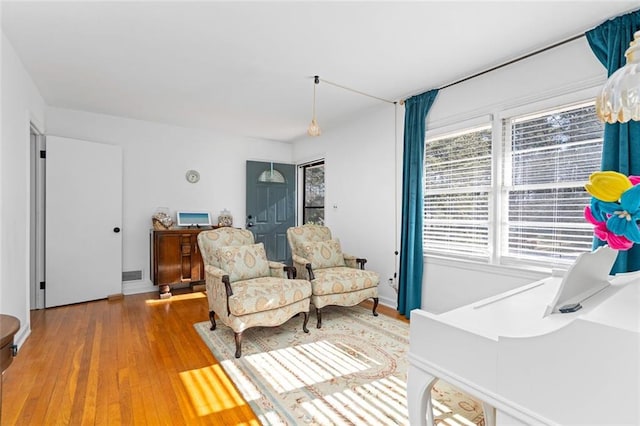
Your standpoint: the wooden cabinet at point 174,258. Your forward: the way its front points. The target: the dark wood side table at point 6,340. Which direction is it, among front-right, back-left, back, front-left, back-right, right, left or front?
front

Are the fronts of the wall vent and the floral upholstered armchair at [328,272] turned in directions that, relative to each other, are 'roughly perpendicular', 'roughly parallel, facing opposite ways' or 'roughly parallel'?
roughly parallel

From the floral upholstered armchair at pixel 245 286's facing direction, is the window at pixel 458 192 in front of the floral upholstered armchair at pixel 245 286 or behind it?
in front

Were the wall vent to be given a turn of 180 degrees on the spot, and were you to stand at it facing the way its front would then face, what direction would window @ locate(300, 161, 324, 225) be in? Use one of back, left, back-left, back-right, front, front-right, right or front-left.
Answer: right

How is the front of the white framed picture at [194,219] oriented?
toward the camera

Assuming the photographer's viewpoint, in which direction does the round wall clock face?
facing the viewer

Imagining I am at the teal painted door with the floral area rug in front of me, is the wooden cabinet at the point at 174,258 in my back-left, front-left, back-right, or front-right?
front-right

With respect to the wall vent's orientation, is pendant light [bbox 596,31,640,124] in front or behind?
in front

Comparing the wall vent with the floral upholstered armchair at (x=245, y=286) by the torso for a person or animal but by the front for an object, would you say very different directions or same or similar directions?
same or similar directions

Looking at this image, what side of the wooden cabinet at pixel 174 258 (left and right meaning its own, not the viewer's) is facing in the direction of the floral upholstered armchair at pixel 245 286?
front

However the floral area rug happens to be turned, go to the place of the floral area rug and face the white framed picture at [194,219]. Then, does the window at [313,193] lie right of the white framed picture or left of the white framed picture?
right

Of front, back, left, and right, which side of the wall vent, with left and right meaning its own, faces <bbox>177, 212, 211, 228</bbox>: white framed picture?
left

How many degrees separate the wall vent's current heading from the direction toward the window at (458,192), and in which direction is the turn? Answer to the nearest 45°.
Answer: approximately 45° to its left

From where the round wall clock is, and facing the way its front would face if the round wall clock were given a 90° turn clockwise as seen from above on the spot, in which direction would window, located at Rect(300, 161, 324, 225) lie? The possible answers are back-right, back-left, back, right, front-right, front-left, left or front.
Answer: back

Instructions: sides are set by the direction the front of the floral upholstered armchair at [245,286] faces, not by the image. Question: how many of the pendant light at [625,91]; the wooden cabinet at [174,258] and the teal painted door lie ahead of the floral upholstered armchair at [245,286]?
1

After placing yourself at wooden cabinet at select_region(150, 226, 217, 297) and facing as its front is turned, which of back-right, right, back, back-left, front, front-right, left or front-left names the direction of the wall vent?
back-right

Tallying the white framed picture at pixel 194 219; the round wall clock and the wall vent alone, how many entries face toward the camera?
3

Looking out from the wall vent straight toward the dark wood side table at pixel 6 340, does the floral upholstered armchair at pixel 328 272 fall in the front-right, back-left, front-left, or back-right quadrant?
front-left

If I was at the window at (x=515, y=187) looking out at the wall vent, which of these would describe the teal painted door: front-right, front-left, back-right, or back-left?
front-right
